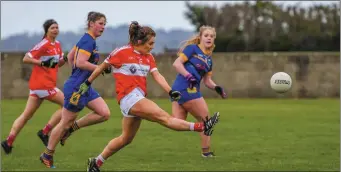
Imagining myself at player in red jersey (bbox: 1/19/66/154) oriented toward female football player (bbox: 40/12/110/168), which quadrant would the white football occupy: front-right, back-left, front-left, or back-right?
front-left

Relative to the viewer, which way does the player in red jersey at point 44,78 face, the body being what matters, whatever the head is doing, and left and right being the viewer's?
facing the viewer and to the right of the viewer

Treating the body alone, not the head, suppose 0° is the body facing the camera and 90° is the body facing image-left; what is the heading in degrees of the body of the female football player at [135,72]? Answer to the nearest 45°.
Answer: approximately 315°

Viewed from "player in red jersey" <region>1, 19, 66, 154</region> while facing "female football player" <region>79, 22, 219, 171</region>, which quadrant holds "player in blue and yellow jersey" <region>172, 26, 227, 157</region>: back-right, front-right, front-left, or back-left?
front-left

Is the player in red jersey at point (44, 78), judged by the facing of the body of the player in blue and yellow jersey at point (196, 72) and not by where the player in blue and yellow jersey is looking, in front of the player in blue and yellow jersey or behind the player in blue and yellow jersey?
behind

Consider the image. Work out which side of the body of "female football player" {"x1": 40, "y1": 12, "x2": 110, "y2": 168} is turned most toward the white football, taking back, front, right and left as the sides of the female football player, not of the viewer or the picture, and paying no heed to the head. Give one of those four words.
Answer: front

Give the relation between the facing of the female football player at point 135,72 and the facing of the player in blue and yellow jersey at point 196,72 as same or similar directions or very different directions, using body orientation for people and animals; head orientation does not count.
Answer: same or similar directions

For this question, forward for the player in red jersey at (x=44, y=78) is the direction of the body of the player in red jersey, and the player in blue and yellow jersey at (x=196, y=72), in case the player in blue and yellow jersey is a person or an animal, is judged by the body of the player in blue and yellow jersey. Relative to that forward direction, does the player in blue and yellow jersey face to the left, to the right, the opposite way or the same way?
the same way

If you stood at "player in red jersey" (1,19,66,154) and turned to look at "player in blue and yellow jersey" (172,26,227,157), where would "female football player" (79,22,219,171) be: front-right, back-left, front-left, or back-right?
front-right

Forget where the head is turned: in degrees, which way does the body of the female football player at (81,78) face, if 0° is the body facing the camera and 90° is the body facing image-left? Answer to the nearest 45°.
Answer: approximately 270°

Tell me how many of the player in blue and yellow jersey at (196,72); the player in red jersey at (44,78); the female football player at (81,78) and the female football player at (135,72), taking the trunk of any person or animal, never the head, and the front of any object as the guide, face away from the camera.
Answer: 0

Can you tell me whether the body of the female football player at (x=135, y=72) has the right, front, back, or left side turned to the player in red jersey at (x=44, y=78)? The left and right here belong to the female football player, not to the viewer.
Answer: back

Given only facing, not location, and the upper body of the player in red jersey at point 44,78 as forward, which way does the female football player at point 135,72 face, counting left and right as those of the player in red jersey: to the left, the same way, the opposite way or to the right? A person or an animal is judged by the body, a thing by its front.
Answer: the same way

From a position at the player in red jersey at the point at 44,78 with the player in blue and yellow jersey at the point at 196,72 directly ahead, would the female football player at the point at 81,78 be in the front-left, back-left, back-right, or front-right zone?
front-right

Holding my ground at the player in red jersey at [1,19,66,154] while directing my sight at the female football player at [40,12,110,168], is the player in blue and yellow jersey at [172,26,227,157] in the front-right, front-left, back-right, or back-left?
front-left

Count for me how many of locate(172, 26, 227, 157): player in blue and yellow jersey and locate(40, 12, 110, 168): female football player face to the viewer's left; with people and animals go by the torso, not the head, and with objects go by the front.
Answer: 0

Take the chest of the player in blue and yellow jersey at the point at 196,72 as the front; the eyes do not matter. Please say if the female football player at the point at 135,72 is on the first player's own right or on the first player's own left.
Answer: on the first player's own right

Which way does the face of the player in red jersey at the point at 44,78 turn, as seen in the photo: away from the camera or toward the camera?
toward the camera
